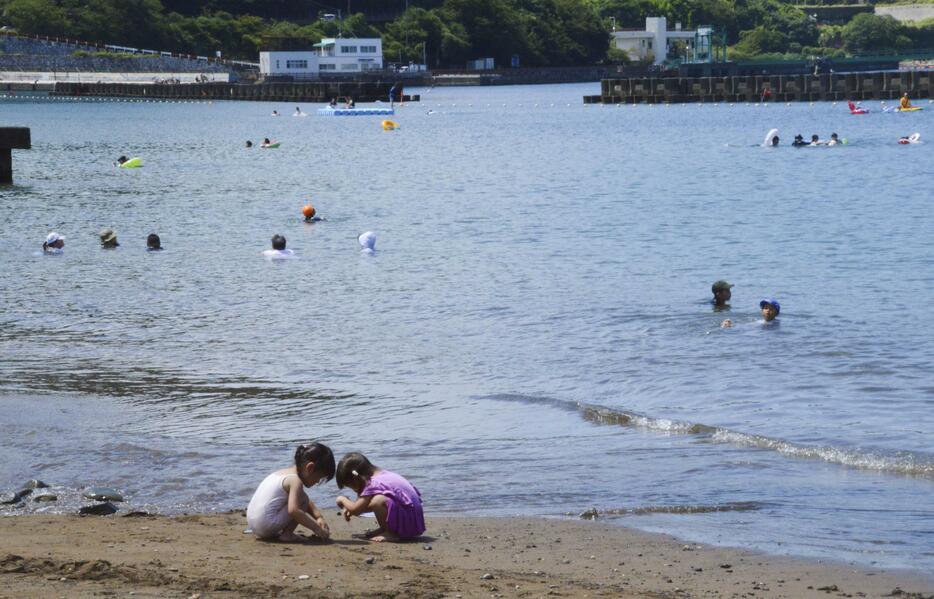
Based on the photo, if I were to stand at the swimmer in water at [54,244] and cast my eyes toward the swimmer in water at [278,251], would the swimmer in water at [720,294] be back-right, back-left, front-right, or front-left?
front-right

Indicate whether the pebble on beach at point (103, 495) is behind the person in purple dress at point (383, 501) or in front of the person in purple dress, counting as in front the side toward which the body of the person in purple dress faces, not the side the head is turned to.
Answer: in front

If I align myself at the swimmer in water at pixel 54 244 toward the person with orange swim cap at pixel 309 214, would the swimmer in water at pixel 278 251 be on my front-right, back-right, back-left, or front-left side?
front-right

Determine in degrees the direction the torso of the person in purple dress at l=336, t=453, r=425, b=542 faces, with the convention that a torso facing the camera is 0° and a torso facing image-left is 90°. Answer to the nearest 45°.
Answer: approximately 90°
